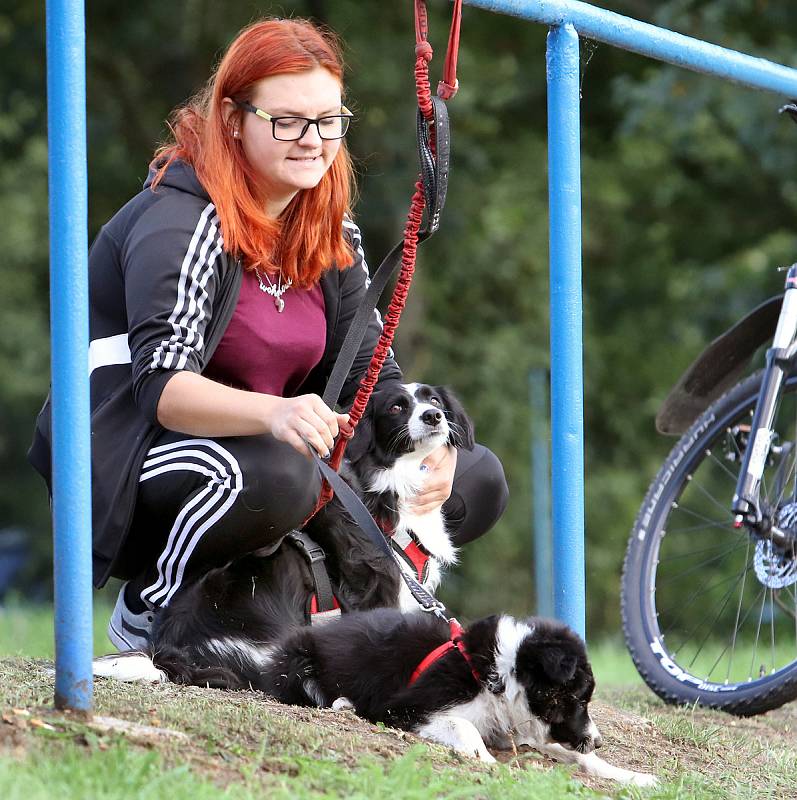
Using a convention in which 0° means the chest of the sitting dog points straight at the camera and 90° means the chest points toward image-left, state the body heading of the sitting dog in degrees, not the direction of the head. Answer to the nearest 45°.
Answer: approximately 315°

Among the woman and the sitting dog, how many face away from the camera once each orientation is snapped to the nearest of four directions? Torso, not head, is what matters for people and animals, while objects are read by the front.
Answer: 0

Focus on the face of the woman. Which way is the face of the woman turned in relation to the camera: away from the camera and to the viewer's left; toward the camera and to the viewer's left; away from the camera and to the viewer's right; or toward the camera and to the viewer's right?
toward the camera and to the viewer's right

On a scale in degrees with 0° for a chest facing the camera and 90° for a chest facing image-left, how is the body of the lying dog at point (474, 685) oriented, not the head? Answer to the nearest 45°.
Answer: approximately 315°

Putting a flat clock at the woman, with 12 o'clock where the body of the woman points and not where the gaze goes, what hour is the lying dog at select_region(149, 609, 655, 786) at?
The lying dog is roughly at 12 o'clock from the woman.
